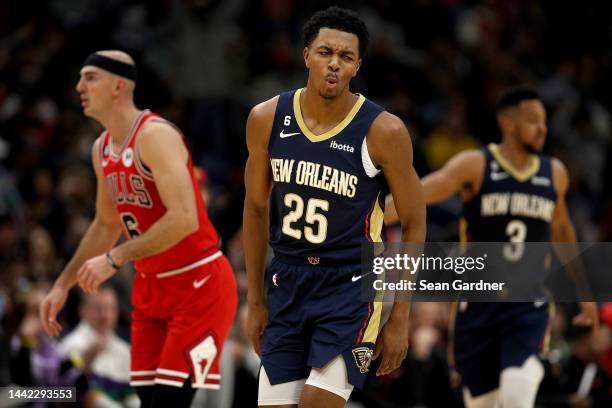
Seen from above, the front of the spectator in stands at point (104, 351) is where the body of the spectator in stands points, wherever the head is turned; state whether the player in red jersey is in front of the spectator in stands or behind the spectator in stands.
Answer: in front

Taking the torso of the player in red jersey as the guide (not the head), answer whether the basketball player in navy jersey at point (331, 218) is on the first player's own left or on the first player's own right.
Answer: on the first player's own left

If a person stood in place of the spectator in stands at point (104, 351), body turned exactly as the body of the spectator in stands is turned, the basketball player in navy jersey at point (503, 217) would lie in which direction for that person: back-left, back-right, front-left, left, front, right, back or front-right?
front-left

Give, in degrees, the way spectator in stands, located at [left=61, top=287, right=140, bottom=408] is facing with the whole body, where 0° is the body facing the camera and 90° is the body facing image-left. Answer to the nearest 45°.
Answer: approximately 0°
